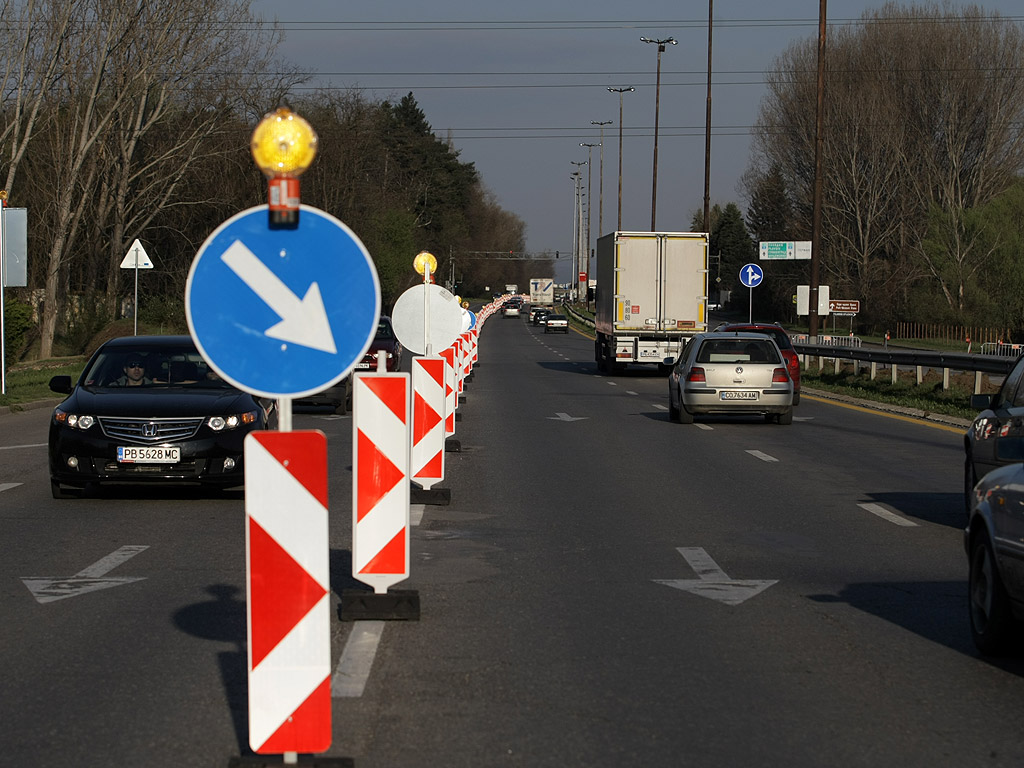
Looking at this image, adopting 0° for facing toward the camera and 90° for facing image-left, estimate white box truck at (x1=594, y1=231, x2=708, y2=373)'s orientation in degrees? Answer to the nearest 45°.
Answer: approximately 180°

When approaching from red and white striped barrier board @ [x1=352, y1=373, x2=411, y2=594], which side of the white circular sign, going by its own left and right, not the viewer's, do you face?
back

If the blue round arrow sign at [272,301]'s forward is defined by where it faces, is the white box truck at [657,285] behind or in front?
behind

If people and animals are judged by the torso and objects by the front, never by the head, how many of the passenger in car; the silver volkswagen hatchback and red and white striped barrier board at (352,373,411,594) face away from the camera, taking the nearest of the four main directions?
1

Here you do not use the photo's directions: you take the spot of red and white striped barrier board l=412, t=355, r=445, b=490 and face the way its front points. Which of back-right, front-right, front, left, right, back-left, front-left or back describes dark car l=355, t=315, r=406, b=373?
back

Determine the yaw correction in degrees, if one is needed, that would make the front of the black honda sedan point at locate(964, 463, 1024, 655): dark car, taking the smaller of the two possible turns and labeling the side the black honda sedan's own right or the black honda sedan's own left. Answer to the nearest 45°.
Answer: approximately 45° to the black honda sedan's own left

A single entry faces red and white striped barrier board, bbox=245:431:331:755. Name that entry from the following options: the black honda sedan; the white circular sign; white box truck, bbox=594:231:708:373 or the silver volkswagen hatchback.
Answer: the black honda sedan

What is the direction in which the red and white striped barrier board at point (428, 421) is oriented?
toward the camera

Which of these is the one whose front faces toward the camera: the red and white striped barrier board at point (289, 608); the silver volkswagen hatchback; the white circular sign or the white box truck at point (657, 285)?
the red and white striped barrier board

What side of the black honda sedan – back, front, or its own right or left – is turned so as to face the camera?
front

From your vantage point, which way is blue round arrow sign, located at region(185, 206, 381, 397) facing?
toward the camera

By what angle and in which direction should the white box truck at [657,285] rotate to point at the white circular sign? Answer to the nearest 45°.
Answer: approximately 180°

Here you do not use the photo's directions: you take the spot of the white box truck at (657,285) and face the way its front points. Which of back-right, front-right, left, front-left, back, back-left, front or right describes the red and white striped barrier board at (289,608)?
back

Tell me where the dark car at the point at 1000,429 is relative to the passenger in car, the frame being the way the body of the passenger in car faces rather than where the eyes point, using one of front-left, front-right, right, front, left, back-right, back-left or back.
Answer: front-left

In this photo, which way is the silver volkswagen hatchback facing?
away from the camera

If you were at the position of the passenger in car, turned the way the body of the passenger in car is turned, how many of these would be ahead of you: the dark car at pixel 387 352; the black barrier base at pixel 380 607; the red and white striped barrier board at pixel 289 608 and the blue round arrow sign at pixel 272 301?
3
